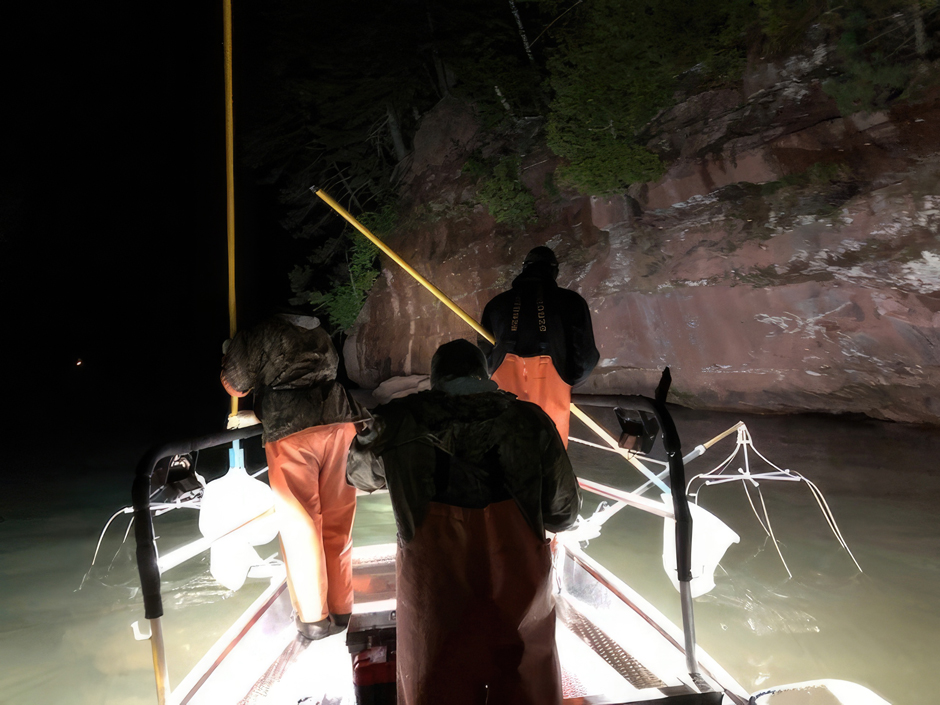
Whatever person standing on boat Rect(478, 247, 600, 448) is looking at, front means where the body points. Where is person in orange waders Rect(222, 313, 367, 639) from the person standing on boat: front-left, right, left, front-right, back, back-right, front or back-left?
back-left

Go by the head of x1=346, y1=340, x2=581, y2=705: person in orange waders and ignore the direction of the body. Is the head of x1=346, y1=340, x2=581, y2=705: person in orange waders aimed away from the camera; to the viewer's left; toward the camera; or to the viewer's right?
away from the camera

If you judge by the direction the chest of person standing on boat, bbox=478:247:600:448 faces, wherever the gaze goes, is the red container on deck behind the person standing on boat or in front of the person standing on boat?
behind

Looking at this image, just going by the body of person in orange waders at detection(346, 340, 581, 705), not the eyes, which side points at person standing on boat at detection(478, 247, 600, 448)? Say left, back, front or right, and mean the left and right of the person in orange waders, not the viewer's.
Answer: front

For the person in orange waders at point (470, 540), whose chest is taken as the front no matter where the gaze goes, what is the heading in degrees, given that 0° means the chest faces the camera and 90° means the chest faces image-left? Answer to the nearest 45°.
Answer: approximately 180°

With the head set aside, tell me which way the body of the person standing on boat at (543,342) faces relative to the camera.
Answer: away from the camera

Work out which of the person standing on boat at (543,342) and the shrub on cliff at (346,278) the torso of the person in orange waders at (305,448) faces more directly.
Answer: the shrub on cliff

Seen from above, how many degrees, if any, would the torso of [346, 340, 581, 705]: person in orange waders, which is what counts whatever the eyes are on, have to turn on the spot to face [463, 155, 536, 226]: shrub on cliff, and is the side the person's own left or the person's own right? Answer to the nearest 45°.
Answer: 0° — they already face it

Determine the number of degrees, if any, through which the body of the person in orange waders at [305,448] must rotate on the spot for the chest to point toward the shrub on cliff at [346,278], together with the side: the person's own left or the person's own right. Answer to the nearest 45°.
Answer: approximately 45° to the person's own right

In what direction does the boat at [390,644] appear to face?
away from the camera

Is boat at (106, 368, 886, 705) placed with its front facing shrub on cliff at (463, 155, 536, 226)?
yes

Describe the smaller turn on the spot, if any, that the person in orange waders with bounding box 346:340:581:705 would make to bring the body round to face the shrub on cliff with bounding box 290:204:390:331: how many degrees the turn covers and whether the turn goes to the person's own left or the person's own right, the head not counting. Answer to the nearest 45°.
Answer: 0° — they already face it
